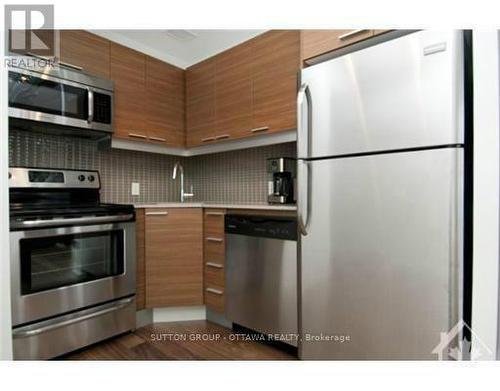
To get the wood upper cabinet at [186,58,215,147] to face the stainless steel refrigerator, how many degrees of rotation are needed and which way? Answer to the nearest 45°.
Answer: approximately 90° to its left

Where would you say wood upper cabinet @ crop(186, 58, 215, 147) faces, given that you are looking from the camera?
facing the viewer and to the left of the viewer

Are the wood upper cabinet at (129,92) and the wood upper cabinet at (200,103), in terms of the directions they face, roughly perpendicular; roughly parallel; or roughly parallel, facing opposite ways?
roughly perpendicular

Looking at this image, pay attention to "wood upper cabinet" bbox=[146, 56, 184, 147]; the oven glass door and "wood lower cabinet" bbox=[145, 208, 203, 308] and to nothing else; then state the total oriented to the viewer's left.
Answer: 0

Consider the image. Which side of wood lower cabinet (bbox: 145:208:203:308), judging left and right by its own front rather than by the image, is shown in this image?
front

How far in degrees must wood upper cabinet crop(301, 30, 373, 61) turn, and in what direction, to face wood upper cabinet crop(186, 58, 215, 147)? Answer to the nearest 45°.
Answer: approximately 90° to its right

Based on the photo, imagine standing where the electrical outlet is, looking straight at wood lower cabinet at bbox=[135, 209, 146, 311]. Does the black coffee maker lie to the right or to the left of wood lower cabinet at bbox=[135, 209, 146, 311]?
left
